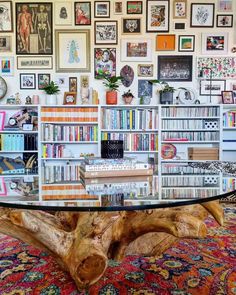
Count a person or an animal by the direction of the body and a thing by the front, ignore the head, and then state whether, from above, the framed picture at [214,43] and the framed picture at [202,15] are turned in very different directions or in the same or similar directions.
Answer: same or similar directions

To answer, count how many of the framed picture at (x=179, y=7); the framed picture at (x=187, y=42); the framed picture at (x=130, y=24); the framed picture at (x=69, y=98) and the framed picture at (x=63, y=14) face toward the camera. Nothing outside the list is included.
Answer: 5

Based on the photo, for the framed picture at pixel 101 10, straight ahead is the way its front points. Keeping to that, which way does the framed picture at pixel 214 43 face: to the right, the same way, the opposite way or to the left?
the same way

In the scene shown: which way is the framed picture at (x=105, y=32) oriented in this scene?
toward the camera

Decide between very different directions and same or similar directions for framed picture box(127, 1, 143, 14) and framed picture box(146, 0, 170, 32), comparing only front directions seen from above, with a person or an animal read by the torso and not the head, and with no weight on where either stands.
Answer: same or similar directions

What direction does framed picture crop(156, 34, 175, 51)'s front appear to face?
toward the camera

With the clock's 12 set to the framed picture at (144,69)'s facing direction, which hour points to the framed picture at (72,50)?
the framed picture at (72,50) is roughly at 3 o'clock from the framed picture at (144,69).

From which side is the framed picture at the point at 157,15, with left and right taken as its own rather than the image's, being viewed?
front

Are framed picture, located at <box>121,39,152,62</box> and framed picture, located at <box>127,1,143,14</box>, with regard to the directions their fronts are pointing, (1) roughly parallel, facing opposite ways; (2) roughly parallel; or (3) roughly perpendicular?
roughly parallel

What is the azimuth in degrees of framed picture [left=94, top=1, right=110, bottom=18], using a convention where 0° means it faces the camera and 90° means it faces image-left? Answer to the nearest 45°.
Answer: approximately 0°

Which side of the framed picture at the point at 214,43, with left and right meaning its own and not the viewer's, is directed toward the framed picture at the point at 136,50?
right

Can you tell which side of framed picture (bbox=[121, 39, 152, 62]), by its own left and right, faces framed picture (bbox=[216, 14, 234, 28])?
left

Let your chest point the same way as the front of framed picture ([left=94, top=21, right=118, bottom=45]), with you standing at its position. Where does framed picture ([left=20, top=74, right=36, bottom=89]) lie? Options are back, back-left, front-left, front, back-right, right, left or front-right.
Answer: right

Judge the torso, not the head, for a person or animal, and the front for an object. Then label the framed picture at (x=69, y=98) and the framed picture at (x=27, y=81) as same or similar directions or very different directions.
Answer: same or similar directions
